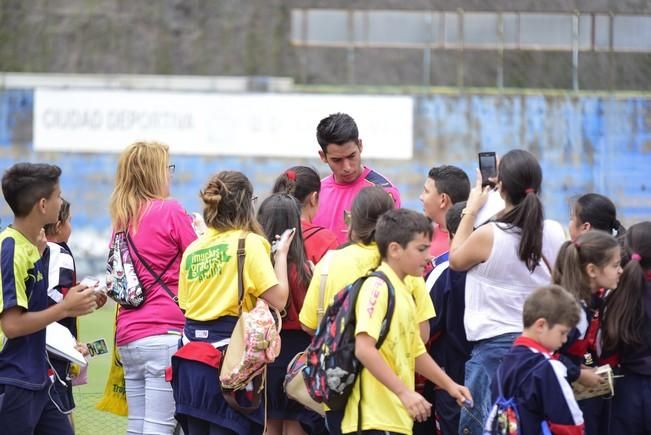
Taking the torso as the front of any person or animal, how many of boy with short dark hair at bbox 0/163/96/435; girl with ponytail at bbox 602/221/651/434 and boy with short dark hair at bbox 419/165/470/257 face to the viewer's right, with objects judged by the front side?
1

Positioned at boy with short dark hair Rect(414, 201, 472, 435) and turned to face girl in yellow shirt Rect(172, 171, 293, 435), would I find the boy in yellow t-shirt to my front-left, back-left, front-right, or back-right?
front-left

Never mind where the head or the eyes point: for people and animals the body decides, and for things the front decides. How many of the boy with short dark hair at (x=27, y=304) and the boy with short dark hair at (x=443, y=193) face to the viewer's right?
1

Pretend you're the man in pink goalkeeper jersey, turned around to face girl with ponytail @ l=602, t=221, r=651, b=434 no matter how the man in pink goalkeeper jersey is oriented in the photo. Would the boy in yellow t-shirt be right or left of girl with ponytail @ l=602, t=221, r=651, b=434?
right

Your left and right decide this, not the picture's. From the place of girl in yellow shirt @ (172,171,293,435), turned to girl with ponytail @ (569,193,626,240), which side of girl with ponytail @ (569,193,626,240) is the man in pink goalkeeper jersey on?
left

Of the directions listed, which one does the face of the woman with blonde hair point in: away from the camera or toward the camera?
away from the camera

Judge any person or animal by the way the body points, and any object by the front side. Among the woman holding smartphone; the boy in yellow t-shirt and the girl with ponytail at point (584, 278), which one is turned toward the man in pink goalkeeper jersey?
the woman holding smartphone

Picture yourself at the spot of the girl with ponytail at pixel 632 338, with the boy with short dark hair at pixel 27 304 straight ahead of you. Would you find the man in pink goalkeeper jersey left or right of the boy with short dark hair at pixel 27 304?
right

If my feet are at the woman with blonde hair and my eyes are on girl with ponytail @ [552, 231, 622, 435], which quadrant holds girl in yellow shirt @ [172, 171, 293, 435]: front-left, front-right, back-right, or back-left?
front-right
